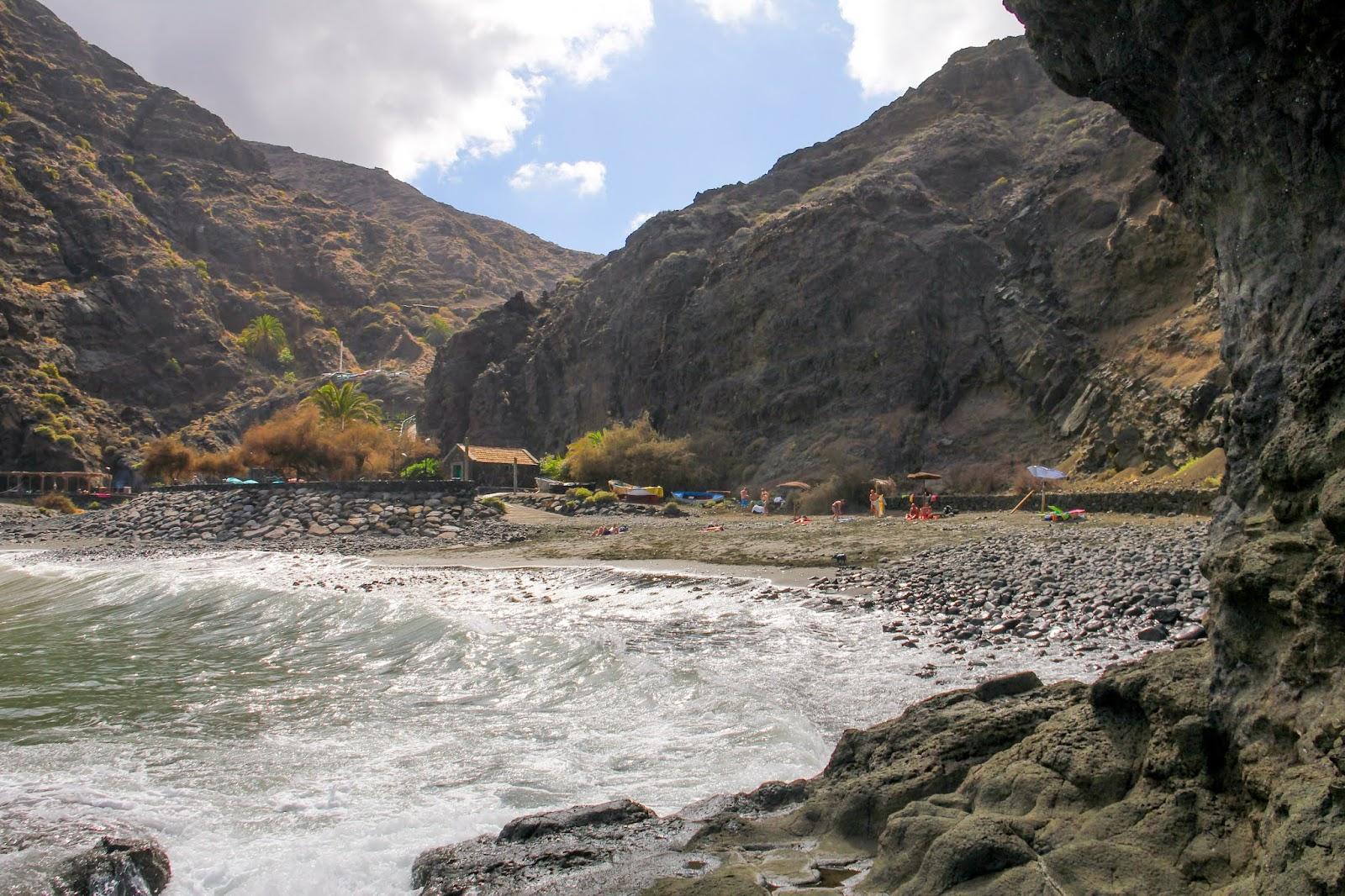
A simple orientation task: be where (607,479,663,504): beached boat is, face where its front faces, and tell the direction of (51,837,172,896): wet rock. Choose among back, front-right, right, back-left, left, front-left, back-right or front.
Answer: left

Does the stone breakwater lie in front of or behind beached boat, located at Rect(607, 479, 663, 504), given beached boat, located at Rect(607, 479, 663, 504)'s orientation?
in front

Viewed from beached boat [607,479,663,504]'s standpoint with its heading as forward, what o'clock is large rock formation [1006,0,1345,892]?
The large rock formation is roughly at 9 o'clock from the beached boat.

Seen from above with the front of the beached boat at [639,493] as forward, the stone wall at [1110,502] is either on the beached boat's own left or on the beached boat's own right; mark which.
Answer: on the beached boat's own left

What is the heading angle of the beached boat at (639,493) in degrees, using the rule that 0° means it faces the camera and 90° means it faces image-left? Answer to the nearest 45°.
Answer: approximately 90°

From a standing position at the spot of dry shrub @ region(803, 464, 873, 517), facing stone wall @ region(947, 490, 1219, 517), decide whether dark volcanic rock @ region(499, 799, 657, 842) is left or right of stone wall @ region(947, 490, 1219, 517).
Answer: right

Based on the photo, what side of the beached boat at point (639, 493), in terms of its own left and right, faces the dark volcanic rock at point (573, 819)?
left

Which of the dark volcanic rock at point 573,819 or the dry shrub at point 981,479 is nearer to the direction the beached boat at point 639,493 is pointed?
the dark volcanic rock

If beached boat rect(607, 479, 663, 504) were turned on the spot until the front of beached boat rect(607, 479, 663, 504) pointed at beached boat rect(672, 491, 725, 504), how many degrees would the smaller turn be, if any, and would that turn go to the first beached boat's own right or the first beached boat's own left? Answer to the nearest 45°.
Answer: approximately 135° to the first beached boat's own right

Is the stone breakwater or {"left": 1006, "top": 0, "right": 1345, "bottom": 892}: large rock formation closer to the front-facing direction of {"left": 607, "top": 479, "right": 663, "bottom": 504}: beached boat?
the stone breakwater
